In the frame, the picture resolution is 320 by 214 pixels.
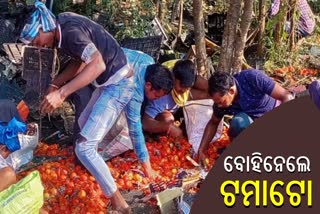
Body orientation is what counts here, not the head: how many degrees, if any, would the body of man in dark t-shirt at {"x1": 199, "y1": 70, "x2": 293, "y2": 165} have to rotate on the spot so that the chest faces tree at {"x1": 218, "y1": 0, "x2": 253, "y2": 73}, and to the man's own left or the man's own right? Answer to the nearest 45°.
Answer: approximately 135° to the man's own right

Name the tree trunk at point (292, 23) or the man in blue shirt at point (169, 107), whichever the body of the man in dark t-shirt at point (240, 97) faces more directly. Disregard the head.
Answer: the man in blue shirt

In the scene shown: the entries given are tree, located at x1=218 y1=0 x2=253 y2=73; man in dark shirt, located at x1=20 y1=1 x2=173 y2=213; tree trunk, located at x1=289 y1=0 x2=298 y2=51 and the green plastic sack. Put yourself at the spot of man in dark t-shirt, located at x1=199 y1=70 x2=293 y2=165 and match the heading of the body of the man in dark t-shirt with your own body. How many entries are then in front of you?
2

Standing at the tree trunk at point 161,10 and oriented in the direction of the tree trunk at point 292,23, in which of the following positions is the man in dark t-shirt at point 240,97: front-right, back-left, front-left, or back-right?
front-right

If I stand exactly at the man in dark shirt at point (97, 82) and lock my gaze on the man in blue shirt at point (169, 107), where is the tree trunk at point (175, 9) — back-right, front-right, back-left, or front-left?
front-left

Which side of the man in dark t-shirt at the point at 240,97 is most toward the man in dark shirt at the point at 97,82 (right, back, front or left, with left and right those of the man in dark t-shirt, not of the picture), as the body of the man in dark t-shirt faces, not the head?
front

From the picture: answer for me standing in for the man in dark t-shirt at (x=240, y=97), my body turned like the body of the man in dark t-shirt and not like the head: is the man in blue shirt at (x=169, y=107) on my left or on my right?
on my right

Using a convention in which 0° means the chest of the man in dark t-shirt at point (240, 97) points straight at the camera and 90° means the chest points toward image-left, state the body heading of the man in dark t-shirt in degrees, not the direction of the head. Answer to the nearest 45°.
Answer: approximately 45°

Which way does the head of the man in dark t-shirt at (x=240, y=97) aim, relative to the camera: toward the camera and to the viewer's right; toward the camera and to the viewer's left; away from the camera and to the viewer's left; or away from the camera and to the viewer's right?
toward the camera and to the viewer's left

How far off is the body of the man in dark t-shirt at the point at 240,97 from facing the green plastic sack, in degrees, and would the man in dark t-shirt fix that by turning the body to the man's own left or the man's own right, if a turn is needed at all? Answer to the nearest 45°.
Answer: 0° — they already face it

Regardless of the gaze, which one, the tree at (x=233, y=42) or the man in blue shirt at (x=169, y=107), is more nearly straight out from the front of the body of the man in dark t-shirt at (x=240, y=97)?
the man in blue shirt
